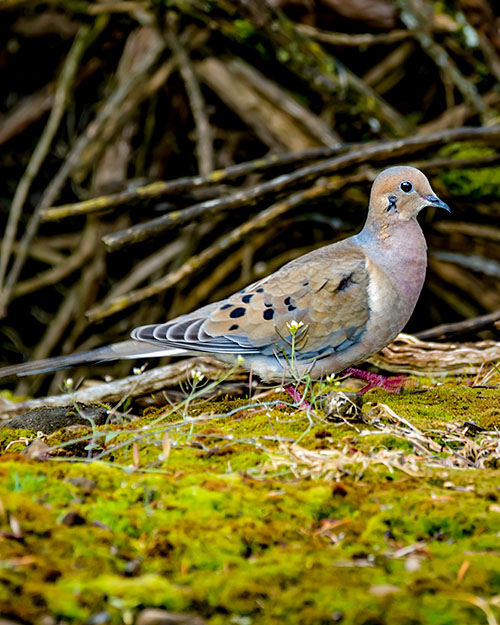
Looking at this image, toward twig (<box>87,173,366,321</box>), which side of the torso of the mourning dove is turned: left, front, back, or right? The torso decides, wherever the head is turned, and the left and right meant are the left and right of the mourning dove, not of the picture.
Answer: left

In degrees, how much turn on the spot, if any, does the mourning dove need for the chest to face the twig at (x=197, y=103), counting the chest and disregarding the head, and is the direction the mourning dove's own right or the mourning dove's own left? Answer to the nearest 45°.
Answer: approximately 90° to the mourning dove's own left

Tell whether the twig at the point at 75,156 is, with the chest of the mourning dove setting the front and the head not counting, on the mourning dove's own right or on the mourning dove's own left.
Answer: on the mourning dove's own left

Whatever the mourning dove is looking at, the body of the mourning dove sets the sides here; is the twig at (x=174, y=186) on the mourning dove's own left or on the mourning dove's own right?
on the mourning dove's own left

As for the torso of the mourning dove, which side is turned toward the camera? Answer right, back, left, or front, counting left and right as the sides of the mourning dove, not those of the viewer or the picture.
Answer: right

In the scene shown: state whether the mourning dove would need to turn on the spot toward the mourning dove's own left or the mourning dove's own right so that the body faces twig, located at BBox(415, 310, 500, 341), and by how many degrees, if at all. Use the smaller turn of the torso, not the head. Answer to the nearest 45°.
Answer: approximately 45° to the mourning dove's own left

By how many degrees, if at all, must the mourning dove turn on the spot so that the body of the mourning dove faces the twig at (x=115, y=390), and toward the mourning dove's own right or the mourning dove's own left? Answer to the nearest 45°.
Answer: approximately 180°

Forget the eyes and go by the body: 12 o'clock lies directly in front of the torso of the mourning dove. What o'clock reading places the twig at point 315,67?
The twig is roughly at 9 o'clock from the mourning dove.
